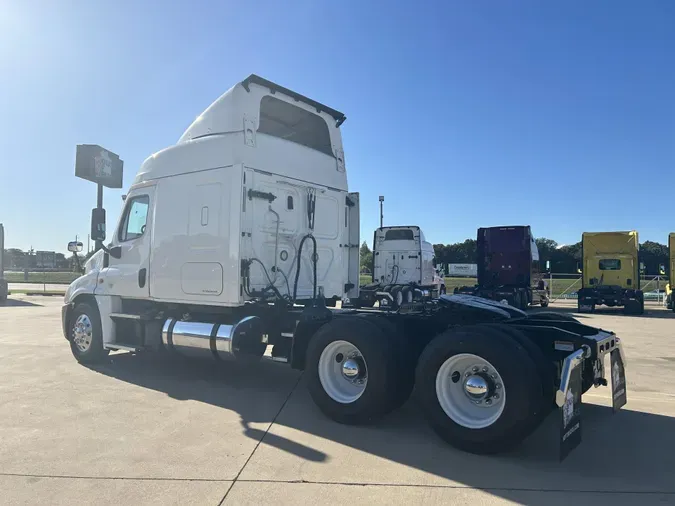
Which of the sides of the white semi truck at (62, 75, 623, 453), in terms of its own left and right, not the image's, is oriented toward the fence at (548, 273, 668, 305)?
right

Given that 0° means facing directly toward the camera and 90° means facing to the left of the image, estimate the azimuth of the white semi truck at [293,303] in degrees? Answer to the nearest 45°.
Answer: approximately 135°

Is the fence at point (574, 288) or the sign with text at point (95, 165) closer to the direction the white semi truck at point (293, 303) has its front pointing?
the sign with text

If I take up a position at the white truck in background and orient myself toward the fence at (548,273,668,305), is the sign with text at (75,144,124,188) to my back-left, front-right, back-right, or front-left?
back-left

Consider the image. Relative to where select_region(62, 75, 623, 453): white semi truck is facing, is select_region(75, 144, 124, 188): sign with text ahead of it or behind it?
ahead

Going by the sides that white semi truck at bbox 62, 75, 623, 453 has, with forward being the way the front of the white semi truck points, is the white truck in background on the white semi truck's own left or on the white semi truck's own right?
on the white semi truck's own right

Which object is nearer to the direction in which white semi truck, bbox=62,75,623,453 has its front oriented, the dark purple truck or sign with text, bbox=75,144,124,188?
the sign with text

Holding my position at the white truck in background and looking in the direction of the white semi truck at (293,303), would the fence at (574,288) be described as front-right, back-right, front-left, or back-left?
back-left
